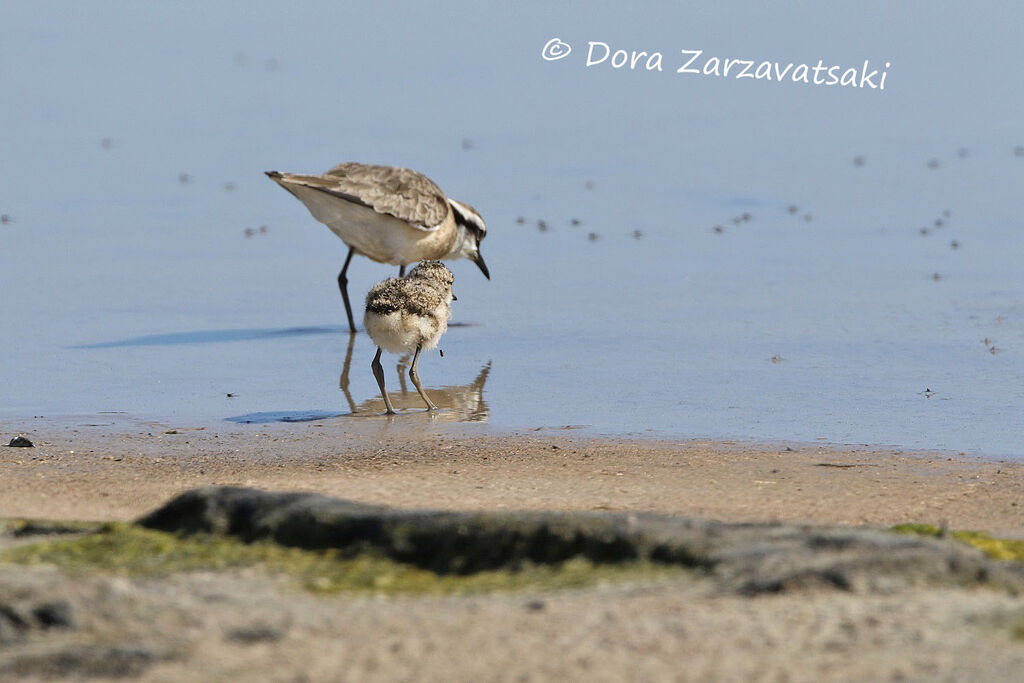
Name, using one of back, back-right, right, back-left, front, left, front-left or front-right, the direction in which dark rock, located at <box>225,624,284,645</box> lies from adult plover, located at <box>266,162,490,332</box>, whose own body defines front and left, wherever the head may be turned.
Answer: right

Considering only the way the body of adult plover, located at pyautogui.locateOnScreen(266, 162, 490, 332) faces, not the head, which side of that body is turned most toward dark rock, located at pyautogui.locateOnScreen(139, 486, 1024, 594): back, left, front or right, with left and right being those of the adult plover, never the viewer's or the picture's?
right

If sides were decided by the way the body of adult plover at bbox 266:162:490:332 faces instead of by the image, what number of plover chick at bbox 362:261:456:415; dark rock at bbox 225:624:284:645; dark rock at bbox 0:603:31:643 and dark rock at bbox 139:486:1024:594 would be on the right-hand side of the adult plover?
4

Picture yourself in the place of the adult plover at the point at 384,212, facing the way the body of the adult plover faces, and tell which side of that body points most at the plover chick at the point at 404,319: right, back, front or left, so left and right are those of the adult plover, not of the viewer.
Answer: right

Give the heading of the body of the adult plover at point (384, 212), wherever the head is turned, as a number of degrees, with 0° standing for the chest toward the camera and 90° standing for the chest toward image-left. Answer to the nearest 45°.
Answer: approximately 270°

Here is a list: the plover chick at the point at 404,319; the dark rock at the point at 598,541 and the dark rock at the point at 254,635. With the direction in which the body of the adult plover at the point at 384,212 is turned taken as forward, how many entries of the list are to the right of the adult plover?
3
